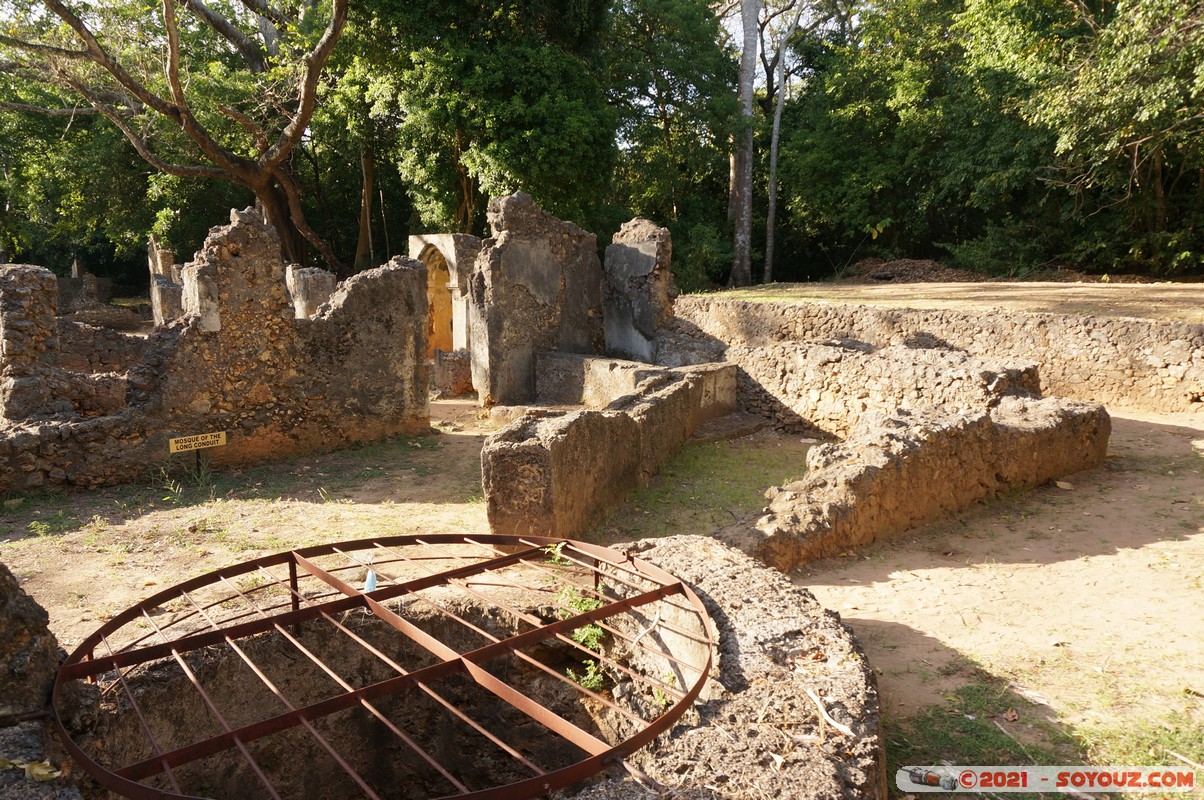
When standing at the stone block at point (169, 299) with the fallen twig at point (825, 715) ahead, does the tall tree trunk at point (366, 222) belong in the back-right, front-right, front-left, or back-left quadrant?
back-left

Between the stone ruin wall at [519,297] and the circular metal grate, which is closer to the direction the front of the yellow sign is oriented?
the circular metal grate

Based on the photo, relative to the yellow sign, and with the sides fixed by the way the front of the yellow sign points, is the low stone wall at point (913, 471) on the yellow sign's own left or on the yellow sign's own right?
on the yellow sign's own left

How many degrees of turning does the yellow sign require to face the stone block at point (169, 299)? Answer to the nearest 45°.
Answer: approximately 180°

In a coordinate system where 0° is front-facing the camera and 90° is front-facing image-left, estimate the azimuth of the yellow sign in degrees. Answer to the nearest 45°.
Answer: approximately 0°

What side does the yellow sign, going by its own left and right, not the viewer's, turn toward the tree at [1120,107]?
left

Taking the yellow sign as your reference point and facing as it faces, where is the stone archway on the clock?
The stone archway is roughly at 7 o'clock from the yellow sign.

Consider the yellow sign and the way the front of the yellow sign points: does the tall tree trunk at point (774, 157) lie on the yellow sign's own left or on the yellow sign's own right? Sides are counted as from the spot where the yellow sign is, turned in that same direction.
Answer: on the yellow sign's own left

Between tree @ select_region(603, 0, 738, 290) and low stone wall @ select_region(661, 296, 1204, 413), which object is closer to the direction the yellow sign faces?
the low stone wall

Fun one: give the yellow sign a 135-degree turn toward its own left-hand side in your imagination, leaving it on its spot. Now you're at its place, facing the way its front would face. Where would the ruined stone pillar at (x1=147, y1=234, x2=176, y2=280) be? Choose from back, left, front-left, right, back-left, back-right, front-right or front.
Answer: front-left

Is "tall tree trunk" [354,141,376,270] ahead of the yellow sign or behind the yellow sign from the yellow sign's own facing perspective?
behind

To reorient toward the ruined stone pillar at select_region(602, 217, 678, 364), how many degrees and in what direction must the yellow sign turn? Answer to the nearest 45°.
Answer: approximately 135° to its left

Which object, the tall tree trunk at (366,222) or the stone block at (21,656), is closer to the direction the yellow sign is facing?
the stone block
